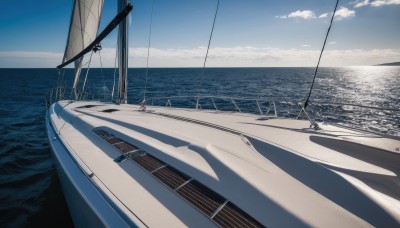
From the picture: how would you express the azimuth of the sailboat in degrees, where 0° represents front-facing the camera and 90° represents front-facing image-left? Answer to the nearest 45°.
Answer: approximately 135°
